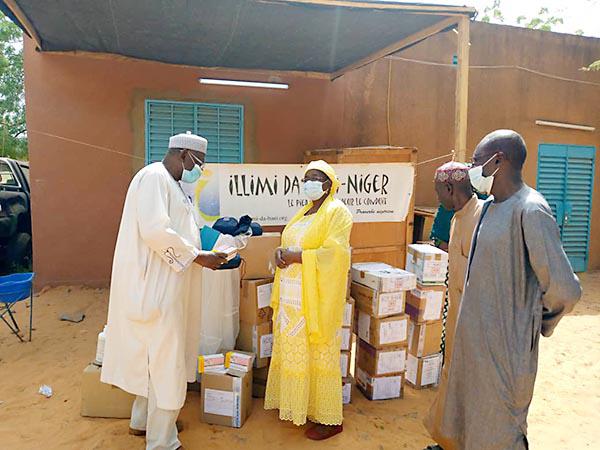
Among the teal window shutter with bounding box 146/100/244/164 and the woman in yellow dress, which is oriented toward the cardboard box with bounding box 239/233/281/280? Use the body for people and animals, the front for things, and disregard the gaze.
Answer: the teal window shutter

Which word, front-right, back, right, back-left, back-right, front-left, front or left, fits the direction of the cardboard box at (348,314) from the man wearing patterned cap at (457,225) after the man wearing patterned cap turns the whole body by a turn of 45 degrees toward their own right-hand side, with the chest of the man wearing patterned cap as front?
front

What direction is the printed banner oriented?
toward the camera

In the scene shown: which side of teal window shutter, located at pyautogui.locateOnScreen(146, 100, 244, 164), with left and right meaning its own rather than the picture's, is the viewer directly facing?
front

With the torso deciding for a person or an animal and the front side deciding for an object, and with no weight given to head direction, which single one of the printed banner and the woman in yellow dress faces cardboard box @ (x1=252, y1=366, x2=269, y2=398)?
the printed banner

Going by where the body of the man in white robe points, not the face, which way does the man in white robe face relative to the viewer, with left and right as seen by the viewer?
facing to the right of the viewer

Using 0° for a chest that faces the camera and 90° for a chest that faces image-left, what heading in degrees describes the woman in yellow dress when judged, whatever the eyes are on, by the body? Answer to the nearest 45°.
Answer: approximately 45°

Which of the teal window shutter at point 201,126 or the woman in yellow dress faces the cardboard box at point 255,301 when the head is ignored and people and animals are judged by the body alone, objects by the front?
the teal window shutter

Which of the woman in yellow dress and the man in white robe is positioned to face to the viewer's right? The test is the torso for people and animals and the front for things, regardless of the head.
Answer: the man in white robe

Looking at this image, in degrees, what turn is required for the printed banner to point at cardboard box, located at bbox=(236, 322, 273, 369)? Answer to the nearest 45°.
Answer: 0° — it already faces it

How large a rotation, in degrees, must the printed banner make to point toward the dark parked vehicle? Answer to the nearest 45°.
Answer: approximately 135° to its right

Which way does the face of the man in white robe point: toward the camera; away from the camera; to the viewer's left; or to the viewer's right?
to the viewer's right

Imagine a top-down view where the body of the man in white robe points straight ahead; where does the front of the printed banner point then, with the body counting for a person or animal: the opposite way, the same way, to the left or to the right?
to the right

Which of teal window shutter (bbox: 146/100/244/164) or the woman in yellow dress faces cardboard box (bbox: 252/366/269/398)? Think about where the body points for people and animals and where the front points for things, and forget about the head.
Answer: the teal window shutter

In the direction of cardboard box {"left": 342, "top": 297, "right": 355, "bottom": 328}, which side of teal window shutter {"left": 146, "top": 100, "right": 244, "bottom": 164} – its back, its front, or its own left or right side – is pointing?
front
